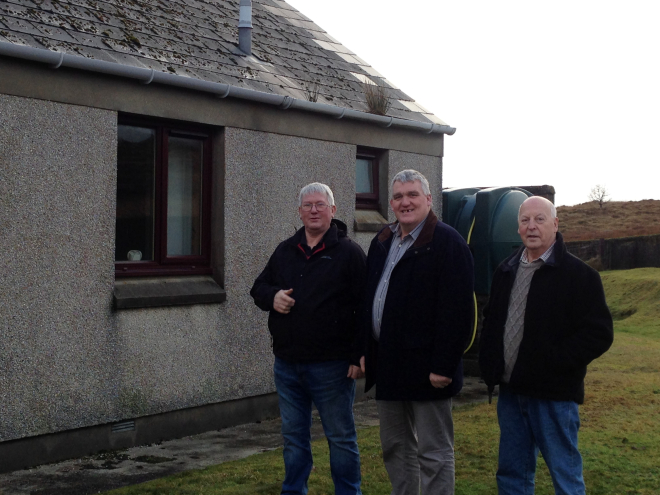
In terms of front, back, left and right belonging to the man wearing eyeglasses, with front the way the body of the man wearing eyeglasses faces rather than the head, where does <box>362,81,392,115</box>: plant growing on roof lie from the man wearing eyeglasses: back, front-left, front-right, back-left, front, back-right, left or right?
back

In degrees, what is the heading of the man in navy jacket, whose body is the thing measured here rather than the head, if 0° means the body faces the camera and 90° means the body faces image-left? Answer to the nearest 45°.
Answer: approximately 45°

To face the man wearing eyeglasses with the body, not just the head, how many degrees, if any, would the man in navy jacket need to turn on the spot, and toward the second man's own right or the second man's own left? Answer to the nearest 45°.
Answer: approximately 90° to the second man's own right

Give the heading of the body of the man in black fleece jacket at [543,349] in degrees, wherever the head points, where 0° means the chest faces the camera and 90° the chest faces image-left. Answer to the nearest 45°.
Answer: approximately 45°

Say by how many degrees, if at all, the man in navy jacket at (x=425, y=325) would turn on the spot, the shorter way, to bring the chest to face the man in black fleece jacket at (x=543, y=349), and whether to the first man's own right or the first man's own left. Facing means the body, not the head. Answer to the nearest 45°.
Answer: approximately 135° to the first man's own left

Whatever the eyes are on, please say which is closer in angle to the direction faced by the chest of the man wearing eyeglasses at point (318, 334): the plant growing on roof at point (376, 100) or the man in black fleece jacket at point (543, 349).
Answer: the man in black fleece jacket

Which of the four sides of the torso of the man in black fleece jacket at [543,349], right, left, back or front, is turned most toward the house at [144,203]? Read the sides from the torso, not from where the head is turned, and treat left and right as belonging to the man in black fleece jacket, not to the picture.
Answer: right

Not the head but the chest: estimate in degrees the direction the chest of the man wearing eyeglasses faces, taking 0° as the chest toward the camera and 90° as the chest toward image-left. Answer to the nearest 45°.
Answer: approximately 0°
